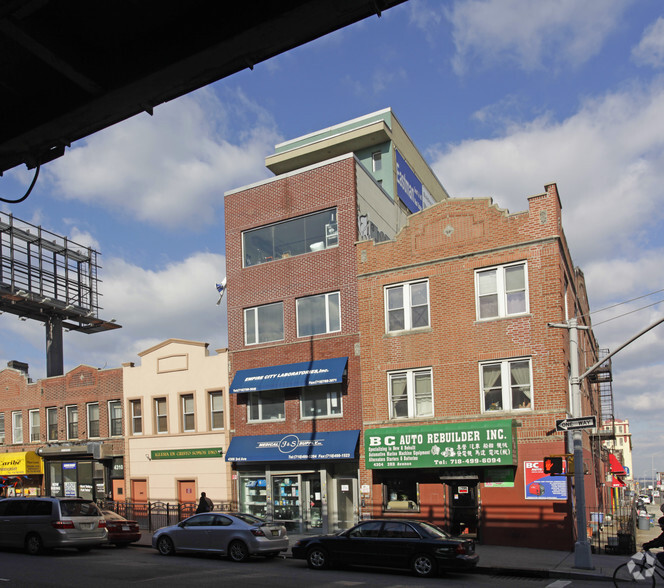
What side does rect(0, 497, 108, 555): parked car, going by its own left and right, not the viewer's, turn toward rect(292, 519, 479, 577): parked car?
back

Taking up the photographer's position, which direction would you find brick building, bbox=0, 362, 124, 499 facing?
facing the viewer and to the left of the viewer

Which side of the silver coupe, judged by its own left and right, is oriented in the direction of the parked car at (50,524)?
front

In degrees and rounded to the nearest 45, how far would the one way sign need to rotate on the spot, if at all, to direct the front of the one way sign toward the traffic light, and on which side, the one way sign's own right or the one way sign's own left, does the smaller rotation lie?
approximately 135° to the one way sign's own right

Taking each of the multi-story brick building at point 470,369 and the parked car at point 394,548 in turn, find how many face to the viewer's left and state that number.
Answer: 1

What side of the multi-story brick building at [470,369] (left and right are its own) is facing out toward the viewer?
front

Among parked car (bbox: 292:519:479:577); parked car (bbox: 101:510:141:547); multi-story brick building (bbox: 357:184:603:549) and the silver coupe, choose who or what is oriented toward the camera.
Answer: the multi-story brick building

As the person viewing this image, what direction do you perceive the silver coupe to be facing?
facing away from the viewer and to the left of the viewer

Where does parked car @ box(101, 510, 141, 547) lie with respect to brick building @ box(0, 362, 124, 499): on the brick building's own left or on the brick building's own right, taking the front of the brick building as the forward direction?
on the brick building's own left

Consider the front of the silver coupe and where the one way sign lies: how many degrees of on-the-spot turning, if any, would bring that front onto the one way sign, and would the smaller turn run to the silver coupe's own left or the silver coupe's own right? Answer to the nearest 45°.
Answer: approximately 180°

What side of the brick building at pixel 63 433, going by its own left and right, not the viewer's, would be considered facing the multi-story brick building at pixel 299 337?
left

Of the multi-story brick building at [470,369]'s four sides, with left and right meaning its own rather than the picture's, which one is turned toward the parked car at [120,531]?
right

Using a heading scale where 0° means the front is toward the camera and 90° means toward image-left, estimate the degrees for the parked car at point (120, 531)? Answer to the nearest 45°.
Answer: approximately 135°

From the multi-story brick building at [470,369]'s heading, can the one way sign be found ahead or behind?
ahead

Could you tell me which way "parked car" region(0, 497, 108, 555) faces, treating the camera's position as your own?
facing away from the viewer and to the left of the viewer

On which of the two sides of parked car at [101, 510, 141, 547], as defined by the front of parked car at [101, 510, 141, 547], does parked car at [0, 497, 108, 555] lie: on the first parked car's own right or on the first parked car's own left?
on the first parked car's own left

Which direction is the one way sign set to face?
toward the camera
